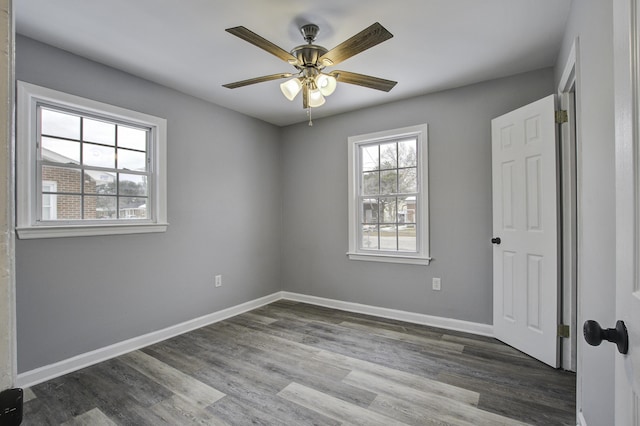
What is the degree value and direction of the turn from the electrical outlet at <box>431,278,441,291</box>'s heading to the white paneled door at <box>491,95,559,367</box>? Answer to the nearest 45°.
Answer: approximately 45° to its left

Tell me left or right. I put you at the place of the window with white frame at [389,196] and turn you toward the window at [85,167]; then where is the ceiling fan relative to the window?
left

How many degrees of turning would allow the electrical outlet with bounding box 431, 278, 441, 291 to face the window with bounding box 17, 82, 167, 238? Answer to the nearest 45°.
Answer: approximately 45° to its right

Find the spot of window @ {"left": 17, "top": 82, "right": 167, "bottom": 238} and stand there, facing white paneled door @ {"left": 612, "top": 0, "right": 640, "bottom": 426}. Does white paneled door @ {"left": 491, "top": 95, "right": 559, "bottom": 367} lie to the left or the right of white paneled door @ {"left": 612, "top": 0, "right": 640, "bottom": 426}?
left

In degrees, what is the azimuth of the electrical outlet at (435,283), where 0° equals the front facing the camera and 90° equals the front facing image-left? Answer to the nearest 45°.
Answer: approximately 0°
